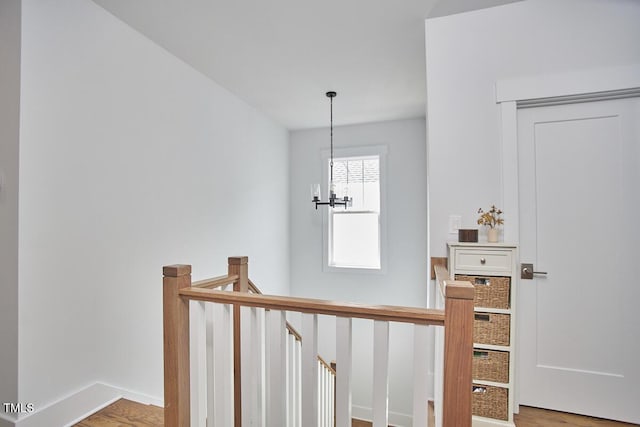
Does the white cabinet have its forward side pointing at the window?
no

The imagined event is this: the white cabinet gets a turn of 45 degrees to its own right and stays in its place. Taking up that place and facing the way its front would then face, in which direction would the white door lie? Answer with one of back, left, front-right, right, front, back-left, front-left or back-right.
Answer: back

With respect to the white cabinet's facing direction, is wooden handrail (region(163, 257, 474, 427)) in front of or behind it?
in front

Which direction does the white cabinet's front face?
toward the camera

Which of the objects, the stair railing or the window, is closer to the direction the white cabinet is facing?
the stair railing

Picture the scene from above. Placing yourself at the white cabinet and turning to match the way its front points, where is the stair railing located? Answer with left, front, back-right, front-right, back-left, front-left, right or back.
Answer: front-right
